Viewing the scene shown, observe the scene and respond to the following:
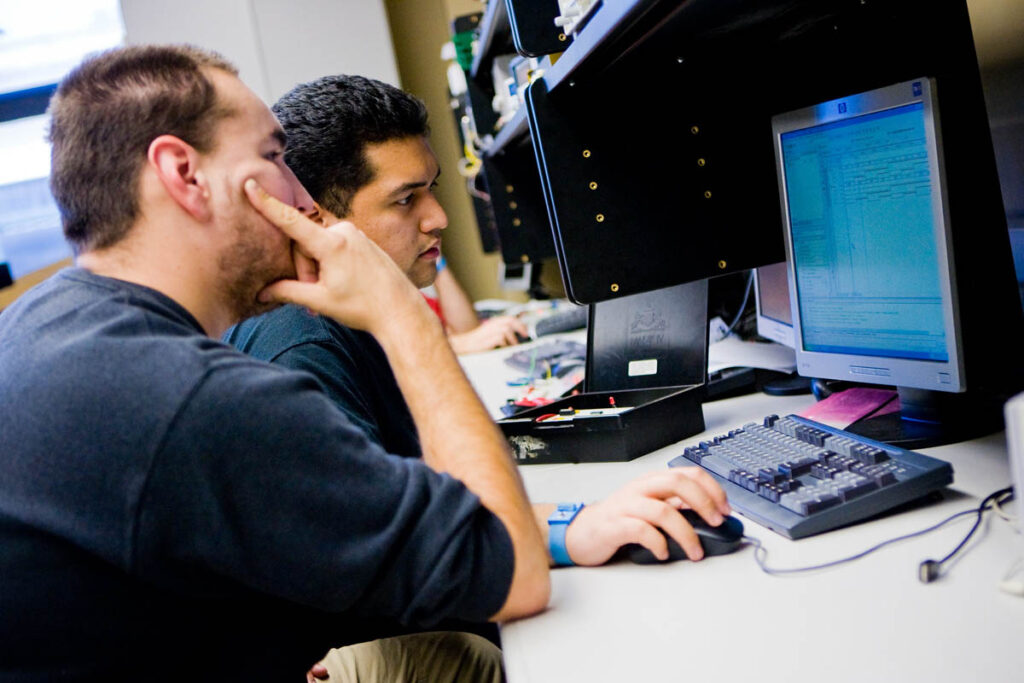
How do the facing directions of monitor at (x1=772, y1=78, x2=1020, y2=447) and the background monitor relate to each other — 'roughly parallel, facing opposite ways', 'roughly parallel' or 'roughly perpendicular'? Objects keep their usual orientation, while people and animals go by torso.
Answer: roughly parallel

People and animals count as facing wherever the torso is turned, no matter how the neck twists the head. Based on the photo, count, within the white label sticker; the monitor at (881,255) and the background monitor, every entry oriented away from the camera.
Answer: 0

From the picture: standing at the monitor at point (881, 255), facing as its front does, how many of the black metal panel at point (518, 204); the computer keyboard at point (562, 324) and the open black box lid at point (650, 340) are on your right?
3

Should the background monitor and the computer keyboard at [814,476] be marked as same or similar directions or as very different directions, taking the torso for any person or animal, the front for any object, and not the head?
same or similar directions

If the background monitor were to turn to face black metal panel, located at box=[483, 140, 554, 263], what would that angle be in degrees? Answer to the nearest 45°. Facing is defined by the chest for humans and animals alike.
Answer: approximately 90° to its right

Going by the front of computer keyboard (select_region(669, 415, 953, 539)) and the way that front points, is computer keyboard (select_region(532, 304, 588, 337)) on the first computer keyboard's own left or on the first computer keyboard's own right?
on the first computer keyboard's own right

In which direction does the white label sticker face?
toward the camera

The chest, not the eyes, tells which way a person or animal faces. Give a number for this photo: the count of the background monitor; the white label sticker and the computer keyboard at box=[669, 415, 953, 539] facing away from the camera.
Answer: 0

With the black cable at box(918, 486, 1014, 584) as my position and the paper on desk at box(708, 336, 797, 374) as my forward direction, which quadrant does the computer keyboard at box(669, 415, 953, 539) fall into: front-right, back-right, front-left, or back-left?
front-left

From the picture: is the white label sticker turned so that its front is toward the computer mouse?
yes

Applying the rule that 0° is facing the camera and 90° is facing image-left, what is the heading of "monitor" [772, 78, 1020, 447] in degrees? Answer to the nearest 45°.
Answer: approximately 45°

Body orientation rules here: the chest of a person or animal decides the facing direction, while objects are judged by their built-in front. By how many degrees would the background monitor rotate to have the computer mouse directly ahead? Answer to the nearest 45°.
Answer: approximately 45° to its left
